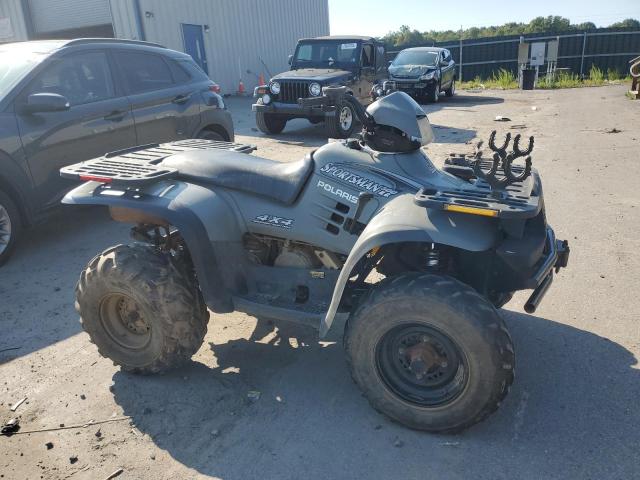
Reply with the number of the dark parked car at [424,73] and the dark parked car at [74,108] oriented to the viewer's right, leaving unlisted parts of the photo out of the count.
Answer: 0

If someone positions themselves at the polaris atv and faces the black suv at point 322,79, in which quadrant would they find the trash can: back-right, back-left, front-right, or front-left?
front-right

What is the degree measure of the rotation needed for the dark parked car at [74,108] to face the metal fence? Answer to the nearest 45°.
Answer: approximately 180°

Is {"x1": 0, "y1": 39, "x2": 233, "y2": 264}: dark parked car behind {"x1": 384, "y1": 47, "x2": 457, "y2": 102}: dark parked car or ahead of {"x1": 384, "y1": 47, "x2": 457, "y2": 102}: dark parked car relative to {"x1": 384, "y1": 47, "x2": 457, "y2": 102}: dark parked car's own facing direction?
ahead

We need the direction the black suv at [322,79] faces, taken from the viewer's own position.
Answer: facing the viewer and to the left of the viewer

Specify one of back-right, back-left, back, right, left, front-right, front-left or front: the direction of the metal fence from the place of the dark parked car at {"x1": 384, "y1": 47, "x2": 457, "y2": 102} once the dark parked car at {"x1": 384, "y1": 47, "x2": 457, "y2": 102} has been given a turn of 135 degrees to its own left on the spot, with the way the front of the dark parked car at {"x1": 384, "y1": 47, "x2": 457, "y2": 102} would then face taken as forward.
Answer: front-left

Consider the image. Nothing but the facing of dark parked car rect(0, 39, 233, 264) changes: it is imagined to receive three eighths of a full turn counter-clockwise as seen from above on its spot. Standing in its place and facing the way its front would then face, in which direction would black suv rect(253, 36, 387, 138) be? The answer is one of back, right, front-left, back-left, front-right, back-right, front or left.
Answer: front-left

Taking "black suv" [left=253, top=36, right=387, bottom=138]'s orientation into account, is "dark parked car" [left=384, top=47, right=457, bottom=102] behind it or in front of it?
behind

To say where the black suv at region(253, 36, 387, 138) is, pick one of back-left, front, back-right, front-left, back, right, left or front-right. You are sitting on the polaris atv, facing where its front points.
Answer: back-left

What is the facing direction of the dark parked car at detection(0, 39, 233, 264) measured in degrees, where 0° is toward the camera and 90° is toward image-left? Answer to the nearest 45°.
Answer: approximately 45°
